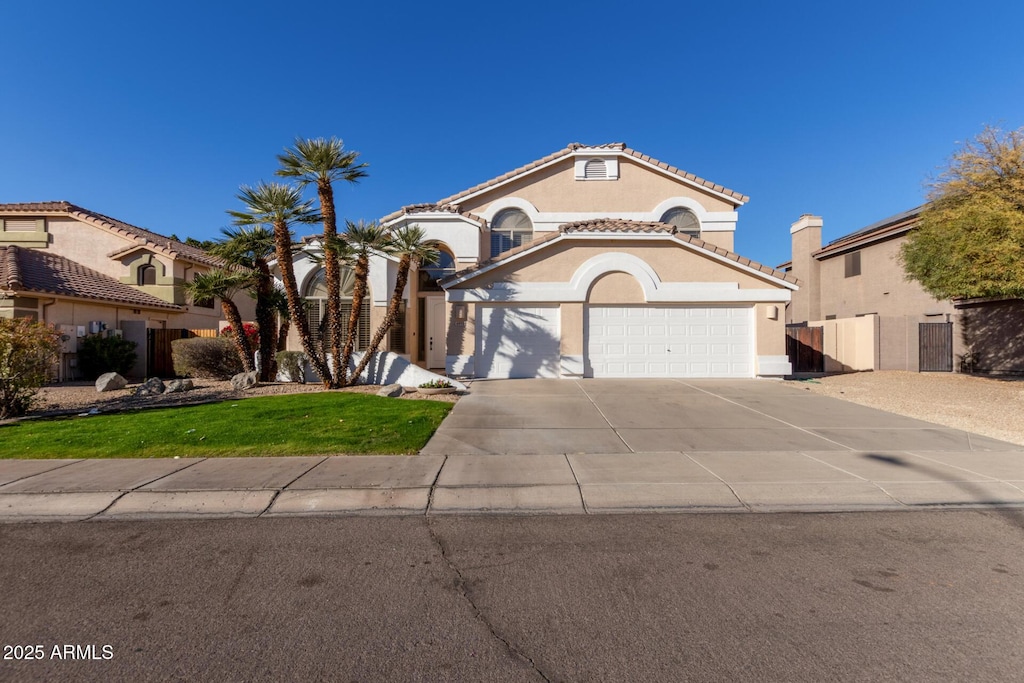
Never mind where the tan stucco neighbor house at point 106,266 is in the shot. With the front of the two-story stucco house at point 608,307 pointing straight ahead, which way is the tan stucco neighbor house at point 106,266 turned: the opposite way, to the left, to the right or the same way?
the same way

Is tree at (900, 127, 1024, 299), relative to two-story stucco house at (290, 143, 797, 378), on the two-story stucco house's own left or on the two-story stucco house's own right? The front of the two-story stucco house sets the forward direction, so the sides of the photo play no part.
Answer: on the two-story stucco house's own left

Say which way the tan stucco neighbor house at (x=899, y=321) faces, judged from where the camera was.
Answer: facing the viewer and to the right of the viewer

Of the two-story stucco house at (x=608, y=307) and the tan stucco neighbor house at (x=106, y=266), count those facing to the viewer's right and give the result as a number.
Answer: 0

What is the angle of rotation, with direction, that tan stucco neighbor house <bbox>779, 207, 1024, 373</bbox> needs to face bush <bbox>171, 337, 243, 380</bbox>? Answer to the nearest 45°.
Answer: approximately 90° to its right

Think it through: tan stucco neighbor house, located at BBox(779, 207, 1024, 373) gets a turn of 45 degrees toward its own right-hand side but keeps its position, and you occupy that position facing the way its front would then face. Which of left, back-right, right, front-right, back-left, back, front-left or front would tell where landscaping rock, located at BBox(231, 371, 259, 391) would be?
front-right

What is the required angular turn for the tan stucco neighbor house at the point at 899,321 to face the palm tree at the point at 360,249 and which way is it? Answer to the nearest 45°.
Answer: approximately 90° to its right

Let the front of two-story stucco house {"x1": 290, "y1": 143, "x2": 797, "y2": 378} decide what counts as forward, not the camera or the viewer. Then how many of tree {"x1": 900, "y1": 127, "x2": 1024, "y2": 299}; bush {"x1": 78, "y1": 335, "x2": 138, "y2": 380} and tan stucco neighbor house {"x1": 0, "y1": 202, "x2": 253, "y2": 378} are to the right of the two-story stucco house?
2

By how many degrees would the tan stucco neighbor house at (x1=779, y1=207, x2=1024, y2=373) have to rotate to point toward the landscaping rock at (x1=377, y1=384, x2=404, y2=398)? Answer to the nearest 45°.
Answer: approximately 90° to its right

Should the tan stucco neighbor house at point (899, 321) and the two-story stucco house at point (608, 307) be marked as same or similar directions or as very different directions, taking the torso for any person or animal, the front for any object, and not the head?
same or similar directions

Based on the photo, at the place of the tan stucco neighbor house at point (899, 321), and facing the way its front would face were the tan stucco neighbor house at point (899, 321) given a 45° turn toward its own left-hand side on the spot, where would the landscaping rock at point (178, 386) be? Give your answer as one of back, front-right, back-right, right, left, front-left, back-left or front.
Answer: back-right

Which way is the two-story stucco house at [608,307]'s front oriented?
toward the camera

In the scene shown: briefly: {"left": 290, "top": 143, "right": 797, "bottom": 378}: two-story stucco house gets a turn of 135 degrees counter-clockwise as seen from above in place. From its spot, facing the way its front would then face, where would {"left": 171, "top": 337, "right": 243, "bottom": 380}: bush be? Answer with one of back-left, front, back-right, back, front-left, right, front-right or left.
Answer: back-left

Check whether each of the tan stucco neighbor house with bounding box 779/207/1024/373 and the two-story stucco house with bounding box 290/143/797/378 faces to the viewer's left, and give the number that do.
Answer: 0

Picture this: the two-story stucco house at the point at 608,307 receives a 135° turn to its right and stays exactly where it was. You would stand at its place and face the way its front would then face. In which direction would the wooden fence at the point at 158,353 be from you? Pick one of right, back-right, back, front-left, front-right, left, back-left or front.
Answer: front-left

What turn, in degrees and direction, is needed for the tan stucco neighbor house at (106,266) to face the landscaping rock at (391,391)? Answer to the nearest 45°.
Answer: approximately 45° to its left

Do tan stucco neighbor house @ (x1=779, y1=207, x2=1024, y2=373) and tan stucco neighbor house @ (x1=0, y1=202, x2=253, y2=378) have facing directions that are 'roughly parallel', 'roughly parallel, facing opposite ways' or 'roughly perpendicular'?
roughly parallel

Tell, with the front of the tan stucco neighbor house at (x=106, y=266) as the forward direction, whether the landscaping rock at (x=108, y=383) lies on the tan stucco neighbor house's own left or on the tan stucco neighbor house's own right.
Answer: on the tan stucco neighbor house's own left

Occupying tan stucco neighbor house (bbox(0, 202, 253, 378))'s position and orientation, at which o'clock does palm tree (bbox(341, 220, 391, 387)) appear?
The palm tree is roughly at 10 o'clock from the tan stucco neighbor house.

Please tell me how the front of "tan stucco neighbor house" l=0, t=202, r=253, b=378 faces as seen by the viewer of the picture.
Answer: facing the viewer and to the left of the viewer
